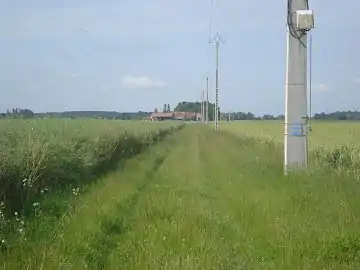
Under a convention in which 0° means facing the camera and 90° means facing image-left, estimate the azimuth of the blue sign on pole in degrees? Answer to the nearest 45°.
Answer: approximately 0°
